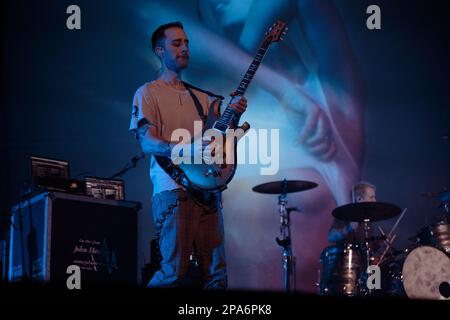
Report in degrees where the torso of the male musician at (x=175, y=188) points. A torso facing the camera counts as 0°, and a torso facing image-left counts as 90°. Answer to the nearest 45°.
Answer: approximately 315°

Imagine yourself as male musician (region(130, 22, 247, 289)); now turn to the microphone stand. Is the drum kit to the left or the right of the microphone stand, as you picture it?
right

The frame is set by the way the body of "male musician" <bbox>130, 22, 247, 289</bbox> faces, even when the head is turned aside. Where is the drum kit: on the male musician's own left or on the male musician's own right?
on the male musician's own left

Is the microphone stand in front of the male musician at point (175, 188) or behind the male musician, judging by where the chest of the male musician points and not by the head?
behind

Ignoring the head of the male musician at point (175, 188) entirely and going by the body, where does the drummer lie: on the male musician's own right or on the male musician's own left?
on the male musician's own left

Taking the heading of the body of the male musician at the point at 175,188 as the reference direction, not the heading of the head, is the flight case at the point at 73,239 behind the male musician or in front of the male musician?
behind

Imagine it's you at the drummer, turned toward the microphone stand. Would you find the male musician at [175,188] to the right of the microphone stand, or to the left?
left

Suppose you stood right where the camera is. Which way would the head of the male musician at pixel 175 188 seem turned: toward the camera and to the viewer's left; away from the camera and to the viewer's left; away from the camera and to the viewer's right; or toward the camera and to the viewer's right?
toward the camera and to the viewer's right
